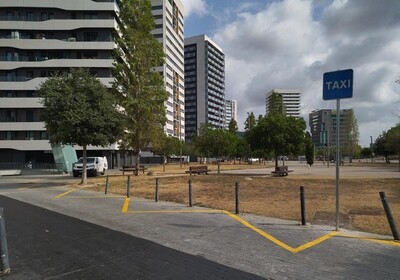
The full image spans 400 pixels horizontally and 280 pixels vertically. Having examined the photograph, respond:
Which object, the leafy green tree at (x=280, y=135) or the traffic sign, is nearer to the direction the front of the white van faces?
the traffic sign

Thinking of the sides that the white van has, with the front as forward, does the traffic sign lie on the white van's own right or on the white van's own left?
on the white van's own left

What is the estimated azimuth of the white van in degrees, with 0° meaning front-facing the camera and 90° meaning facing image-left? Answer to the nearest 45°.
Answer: approximately 45°

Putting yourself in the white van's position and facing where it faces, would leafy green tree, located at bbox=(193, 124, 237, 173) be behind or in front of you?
behind

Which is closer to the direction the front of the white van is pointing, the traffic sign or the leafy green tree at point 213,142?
the traffic sign
